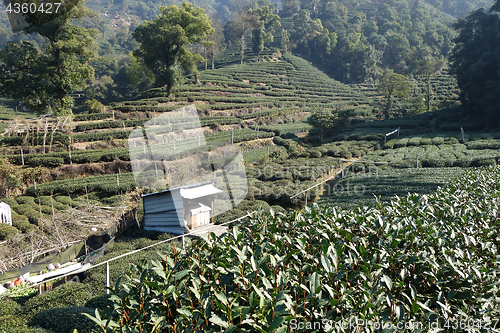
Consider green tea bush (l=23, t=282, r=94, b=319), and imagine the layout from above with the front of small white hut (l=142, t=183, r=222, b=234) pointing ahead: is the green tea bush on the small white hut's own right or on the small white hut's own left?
on the small white hut's own right

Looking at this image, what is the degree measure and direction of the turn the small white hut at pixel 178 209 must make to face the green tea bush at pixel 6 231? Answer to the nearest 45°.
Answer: approximately 135° to its right

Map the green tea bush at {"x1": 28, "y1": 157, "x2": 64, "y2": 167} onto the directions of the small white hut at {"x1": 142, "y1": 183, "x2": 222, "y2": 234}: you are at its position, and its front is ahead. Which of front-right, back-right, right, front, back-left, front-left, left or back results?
back

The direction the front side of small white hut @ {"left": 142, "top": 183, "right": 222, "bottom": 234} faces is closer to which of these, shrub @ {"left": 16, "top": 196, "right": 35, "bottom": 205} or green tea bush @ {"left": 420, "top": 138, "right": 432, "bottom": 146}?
the green tea bush

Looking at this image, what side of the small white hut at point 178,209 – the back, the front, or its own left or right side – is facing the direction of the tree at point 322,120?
left

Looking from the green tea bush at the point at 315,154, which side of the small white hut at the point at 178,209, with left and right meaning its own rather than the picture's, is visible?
left

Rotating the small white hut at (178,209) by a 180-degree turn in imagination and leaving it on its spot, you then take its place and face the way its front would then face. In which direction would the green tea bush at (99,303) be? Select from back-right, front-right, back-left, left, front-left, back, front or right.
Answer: back-left

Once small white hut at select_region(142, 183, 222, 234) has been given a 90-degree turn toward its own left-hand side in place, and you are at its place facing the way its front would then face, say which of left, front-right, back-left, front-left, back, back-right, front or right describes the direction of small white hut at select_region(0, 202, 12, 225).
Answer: back-left

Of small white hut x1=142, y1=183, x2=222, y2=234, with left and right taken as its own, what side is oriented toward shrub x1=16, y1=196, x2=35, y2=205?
back

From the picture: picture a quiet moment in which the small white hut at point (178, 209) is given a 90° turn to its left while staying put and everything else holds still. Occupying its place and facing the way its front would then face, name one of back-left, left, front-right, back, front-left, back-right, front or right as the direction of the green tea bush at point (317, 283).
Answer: back-right

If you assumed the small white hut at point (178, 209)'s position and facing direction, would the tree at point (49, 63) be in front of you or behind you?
behind

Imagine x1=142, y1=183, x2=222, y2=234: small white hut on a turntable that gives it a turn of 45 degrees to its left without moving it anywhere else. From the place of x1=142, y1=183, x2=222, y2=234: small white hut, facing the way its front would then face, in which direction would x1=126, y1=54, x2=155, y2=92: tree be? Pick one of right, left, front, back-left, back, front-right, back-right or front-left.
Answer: left

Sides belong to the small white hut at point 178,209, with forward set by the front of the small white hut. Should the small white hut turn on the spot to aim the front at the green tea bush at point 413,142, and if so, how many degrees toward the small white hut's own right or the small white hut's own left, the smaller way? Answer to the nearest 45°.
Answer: approximately 90° to the small white hut's own left

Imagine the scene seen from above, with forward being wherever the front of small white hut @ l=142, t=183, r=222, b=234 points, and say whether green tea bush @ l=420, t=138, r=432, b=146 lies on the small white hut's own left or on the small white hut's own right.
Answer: on the small white hut's own left

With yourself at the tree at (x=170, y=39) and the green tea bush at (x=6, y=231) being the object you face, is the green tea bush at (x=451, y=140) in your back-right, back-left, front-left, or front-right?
front-left
